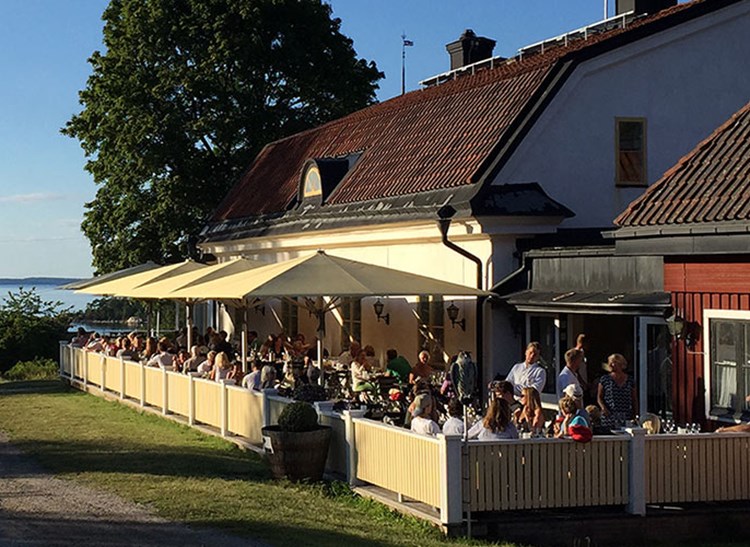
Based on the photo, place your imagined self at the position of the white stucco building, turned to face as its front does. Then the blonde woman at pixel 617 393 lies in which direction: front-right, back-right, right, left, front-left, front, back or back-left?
front-left

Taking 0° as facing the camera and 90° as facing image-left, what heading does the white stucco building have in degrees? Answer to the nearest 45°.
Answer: approximately 45°

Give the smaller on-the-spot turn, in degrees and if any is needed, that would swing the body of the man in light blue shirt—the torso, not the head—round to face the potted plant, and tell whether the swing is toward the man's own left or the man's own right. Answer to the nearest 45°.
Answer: approximately 90° to the man's own right

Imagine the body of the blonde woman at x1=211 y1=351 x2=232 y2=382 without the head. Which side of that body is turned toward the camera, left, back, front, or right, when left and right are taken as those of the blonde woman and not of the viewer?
back

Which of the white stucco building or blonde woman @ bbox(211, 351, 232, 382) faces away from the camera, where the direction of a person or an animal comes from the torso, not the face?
the blonde woman

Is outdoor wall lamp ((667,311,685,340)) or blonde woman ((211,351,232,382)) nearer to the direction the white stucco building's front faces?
the blonde woman

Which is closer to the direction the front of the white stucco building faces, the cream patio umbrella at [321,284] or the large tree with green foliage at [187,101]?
the cream patio umbrella
